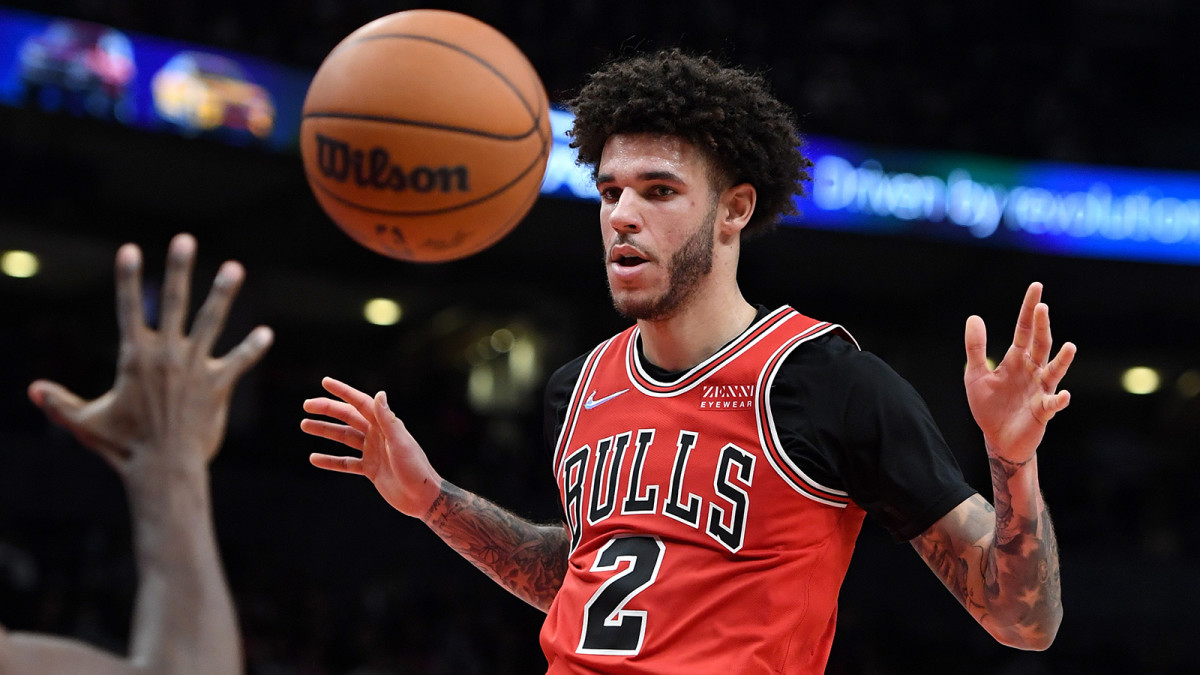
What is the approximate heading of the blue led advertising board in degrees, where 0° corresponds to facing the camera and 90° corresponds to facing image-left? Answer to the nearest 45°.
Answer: approximately 0°

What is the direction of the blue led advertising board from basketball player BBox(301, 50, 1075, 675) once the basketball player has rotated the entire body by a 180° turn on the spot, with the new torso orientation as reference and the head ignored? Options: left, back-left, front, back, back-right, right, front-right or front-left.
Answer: front-left

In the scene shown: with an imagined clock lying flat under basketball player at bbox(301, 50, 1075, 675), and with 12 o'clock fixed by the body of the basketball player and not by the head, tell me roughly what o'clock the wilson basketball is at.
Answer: The wilson basketball is roughly at 12 o'clock from the basketball player.

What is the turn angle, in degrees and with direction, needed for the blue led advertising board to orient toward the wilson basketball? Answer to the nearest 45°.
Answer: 0° — it already faces it

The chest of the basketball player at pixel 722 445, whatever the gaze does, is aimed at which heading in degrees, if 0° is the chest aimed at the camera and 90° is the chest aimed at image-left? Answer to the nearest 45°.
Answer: approximately 45°
